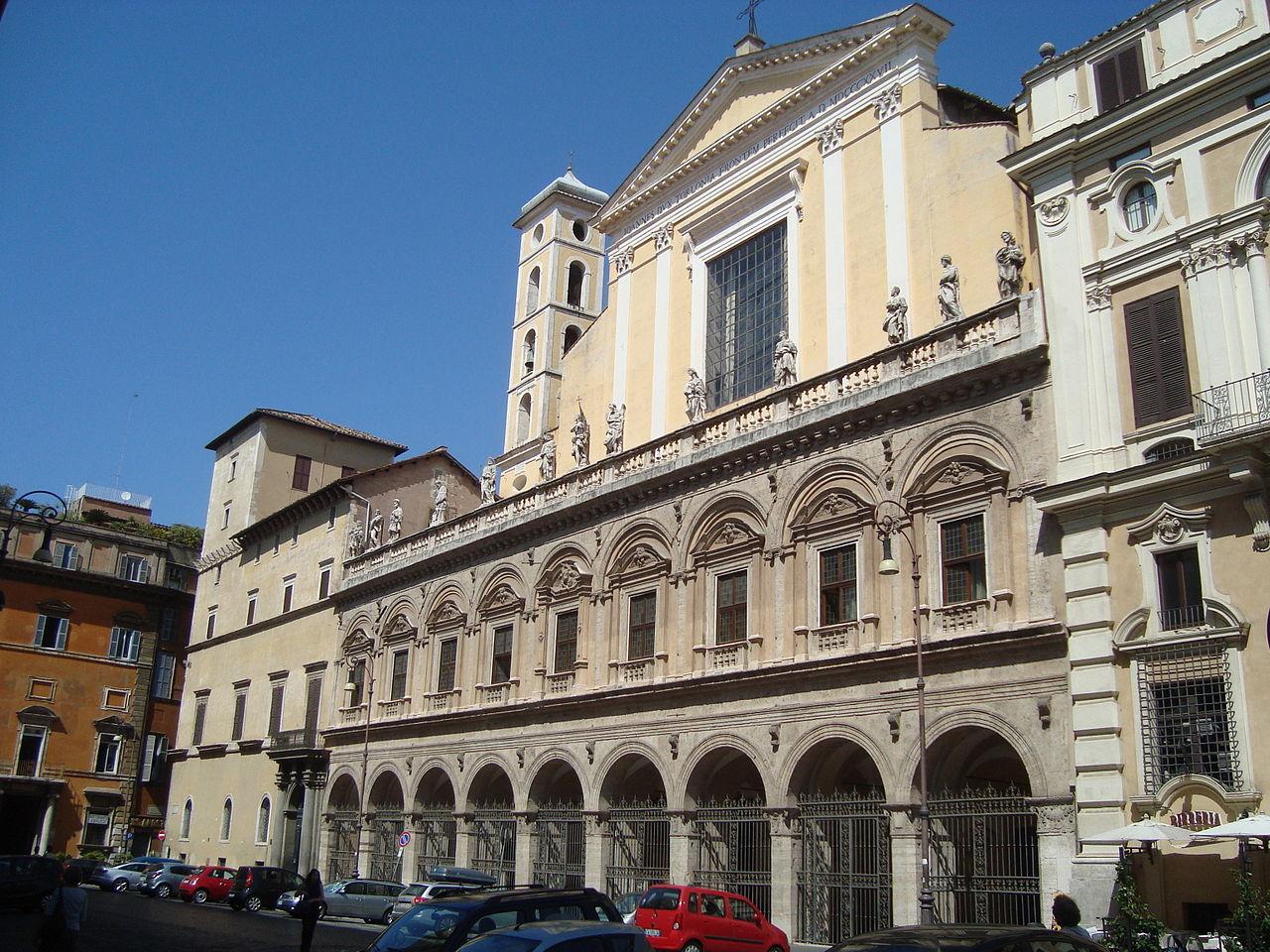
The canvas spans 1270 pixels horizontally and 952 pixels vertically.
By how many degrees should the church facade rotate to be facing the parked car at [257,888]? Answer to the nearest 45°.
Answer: approximately 90° to its right

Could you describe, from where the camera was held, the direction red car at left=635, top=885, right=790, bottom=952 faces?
facing away from the viewer and to the right of the viewer

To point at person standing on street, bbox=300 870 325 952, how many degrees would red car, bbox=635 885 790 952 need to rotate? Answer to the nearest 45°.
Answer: approximately 135° to its left

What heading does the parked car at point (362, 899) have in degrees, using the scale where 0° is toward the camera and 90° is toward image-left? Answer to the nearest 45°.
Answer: approximately 90°

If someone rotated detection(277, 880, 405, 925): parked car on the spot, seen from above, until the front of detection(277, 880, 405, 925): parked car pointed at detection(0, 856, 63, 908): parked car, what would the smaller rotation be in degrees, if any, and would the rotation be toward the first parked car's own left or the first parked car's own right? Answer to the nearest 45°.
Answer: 0° — it already faces it

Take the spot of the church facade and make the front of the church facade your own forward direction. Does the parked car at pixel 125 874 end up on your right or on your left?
on your right

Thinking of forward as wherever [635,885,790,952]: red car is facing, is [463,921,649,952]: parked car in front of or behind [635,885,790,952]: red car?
behind

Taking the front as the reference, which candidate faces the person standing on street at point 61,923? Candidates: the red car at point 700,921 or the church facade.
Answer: the church facade

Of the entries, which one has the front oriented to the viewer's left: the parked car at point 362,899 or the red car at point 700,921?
the parked car

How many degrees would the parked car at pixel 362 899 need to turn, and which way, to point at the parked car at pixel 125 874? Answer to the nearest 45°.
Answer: approximately 45° to its right

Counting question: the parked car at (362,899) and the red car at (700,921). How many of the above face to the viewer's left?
1

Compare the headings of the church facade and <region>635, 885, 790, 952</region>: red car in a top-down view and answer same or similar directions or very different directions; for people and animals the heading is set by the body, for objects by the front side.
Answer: very different directions

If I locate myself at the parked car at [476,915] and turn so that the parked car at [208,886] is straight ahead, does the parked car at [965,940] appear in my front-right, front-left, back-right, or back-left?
back-right

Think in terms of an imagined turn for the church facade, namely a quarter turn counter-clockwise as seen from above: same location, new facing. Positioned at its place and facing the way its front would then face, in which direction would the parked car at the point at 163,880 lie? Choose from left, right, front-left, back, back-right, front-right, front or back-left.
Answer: back

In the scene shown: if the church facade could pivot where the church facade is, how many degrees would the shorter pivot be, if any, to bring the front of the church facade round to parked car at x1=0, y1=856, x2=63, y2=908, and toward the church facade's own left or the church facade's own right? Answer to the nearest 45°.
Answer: approximately 45° to the church facade's own right
